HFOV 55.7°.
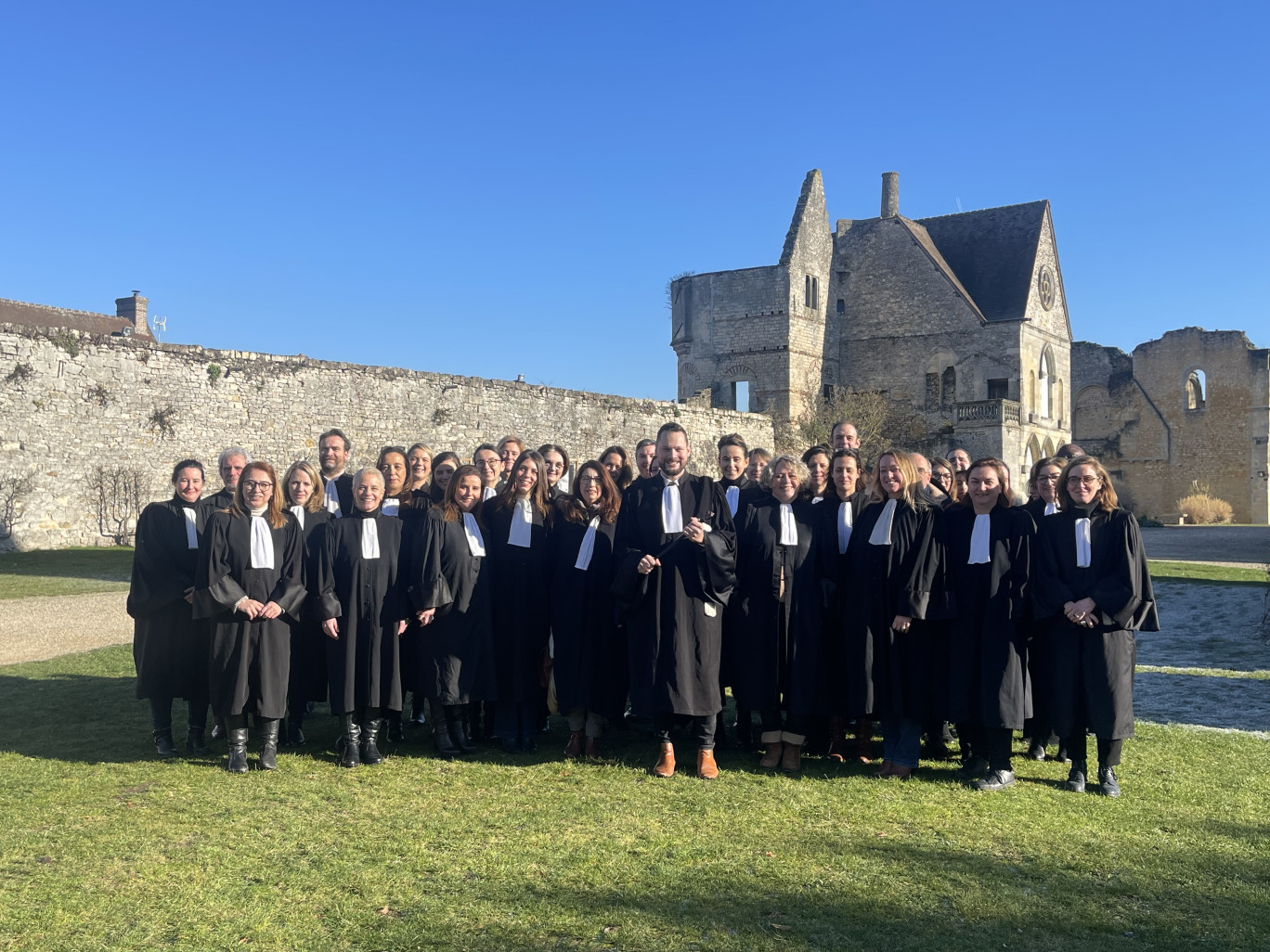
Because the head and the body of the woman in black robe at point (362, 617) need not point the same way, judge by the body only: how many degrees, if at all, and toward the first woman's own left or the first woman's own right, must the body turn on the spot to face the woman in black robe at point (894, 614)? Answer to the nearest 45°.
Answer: approximately 90° to the first woman's own left

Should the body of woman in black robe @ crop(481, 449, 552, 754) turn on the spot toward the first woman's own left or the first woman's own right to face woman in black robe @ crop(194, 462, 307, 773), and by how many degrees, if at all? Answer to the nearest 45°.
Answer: approximately 90° to the first woman's own right

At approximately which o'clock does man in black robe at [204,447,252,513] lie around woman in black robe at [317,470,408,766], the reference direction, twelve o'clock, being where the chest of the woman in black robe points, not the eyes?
The man in black robe is roughly at 4 o'clock from the woman in black robe.

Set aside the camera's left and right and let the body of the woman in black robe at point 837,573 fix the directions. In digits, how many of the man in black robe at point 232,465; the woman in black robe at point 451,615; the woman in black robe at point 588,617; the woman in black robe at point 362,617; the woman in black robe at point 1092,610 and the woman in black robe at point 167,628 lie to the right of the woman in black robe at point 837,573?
5

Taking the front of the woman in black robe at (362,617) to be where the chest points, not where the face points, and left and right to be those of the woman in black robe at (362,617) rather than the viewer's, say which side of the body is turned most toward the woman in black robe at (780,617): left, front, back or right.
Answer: left

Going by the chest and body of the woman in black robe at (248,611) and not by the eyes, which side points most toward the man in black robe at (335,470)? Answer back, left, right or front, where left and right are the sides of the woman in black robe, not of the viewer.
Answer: back

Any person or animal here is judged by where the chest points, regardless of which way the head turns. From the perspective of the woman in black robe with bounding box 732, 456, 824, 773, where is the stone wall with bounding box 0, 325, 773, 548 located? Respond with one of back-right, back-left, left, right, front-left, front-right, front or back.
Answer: back-right

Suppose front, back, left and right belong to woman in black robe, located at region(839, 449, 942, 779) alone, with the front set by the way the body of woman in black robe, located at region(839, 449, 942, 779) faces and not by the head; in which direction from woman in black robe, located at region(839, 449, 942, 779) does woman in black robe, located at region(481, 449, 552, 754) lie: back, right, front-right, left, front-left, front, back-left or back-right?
front-right

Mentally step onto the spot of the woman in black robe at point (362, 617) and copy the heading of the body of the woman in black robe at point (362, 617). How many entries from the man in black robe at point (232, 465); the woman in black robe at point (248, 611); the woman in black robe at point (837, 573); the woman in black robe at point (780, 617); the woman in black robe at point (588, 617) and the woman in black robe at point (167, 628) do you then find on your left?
3

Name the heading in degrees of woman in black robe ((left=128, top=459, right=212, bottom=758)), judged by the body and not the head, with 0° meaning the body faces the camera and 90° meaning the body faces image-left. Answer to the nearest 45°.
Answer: approximately 315°

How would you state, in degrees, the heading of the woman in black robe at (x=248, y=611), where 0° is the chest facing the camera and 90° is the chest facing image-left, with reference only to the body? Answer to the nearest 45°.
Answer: approximately 0°

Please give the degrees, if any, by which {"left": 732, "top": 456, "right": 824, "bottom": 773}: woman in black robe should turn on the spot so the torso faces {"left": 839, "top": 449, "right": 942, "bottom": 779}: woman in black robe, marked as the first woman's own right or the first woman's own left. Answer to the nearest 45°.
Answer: approximately 90° to the first woman's own left
